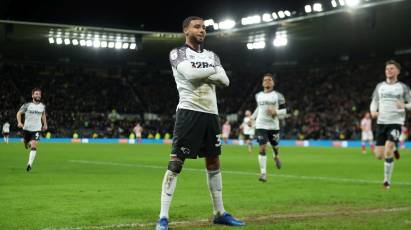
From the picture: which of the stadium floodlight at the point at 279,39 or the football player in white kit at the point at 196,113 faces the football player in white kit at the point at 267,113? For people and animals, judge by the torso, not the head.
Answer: the stadium floodlight

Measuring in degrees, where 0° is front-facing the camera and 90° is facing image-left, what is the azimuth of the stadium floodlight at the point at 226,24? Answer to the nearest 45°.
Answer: approximately 0°

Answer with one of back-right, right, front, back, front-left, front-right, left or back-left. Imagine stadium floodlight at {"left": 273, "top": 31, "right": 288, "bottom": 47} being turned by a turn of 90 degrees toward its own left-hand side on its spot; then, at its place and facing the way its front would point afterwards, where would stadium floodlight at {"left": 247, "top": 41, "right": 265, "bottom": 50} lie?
back-left

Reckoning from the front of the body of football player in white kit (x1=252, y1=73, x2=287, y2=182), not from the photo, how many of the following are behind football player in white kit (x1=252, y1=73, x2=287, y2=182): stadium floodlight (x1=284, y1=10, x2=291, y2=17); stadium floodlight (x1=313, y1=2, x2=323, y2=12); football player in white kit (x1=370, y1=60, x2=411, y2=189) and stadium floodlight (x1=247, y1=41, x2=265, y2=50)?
3

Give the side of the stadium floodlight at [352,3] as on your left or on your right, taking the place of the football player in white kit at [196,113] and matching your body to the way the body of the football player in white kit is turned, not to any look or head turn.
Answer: on your left

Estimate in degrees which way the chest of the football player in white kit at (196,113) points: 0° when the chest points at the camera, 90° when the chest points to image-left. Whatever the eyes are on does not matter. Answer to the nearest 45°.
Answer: approximately 315°

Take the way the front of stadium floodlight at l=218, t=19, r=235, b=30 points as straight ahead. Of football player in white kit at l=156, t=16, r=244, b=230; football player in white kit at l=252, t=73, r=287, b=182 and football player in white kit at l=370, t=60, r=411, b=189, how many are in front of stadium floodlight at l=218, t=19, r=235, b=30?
3

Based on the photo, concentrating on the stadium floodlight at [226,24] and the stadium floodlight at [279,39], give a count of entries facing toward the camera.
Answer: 2
